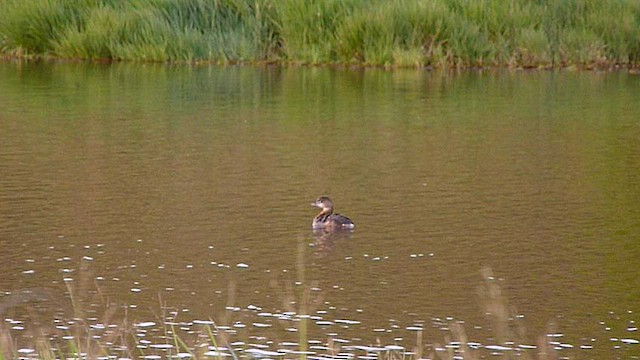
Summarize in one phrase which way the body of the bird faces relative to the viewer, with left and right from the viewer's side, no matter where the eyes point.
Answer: facing to the left of the viewer
